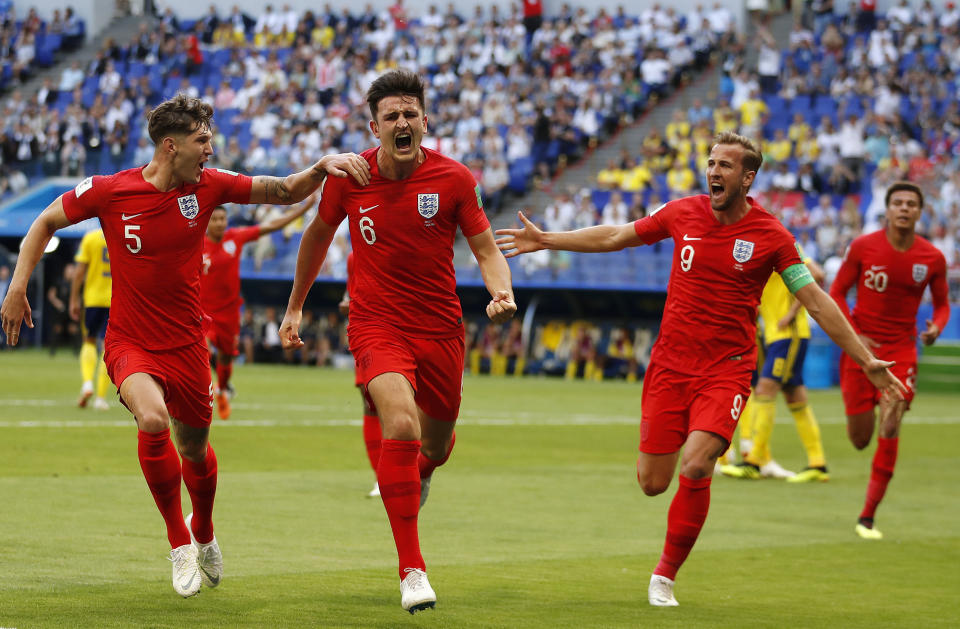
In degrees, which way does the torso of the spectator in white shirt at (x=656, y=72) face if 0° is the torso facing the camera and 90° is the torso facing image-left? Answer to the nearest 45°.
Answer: approximately 0°
